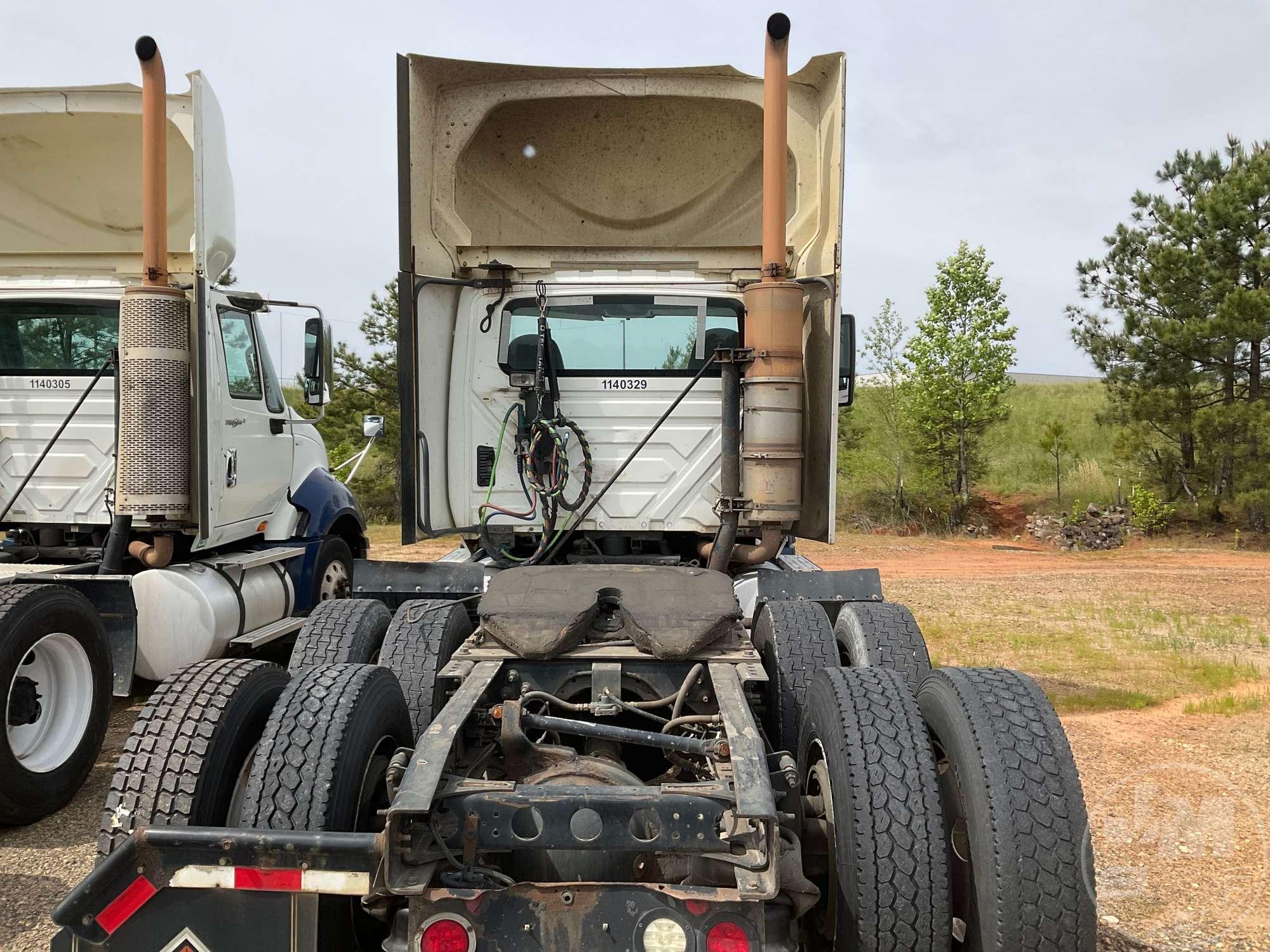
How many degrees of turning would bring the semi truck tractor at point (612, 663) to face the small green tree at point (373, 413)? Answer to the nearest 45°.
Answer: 0° — it already faces it

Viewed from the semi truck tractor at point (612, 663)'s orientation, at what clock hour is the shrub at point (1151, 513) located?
The shrub is roughly at 1 o'clock from the semi truck tractor.

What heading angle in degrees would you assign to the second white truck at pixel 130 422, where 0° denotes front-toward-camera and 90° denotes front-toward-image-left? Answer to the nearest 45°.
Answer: approximately 225°

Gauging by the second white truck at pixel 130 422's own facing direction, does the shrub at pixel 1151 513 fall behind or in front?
in front

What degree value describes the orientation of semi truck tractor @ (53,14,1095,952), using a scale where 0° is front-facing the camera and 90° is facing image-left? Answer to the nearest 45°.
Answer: approximately 180°

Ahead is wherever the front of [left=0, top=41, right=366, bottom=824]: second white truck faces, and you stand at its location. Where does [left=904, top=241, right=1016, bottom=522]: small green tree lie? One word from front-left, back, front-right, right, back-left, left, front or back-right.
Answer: front

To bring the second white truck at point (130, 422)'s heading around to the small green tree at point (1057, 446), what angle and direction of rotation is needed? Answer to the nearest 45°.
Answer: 0° — it already faces it

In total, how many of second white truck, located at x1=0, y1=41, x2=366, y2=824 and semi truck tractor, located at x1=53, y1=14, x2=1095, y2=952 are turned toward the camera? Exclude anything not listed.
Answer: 0

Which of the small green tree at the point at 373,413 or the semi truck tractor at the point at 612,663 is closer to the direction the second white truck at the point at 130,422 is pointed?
the small green tree

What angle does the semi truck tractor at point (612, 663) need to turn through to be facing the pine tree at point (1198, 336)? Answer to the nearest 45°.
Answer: approximately 45° to its right
